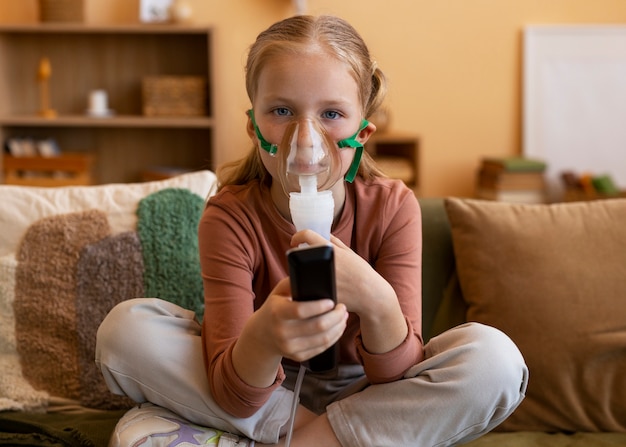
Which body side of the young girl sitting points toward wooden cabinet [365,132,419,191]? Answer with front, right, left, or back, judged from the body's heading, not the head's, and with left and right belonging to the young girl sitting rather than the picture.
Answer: back

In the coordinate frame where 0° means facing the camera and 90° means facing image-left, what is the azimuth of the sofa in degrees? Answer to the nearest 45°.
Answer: approximately 0°

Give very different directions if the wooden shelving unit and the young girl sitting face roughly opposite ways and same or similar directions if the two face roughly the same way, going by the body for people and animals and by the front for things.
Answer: same or similar directions

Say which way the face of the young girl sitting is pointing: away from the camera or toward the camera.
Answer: toward the camera

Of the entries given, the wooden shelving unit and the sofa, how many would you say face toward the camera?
2

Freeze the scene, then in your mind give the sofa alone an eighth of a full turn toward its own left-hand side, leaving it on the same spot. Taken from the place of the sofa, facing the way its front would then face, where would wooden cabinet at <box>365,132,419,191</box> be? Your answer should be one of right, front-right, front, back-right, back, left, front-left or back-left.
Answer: back-left

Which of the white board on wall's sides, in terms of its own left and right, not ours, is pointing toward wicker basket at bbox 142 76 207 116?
right

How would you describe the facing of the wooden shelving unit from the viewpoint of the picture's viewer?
facing the viewer

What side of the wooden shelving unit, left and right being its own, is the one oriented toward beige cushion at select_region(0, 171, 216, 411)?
front

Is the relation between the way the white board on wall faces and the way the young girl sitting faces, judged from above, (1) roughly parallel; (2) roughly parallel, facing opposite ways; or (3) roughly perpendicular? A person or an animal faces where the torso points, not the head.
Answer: roughly parallel

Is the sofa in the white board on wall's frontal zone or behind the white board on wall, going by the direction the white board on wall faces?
frontal zone

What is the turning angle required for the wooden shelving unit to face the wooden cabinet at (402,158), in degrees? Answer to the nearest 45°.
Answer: approximately 45° to its left
